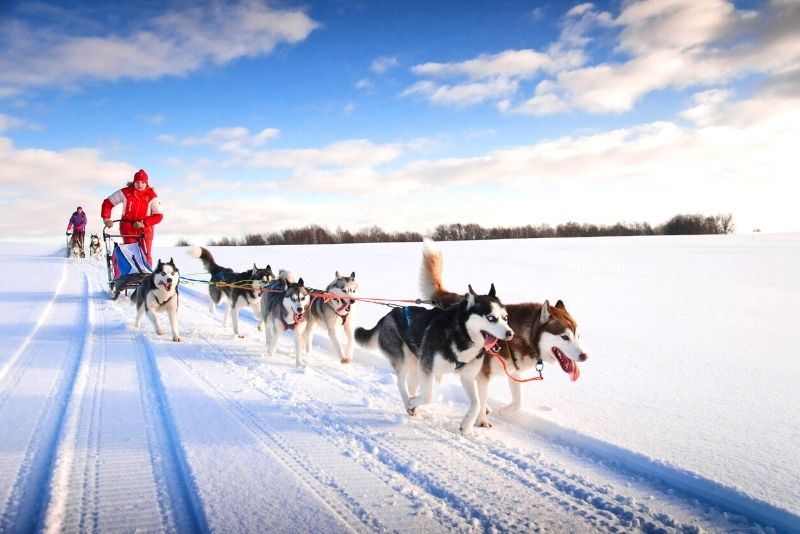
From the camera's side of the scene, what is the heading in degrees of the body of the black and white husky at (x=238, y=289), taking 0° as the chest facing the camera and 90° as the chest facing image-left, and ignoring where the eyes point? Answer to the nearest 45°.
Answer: approximately 315°

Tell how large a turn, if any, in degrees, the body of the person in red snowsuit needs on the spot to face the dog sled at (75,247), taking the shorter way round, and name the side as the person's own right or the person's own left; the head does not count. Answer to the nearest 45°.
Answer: approximately 180°

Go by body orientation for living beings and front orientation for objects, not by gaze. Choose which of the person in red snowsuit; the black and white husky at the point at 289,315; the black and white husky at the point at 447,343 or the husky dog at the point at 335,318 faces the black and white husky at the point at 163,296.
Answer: the person in red snowsuit

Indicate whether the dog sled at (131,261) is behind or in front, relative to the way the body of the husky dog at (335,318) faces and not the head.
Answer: behind

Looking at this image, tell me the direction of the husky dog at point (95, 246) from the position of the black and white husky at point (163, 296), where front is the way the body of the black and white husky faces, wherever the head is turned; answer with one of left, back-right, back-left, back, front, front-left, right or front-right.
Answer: back-left

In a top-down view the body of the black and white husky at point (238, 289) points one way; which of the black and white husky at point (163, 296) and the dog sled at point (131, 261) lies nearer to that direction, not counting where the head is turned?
the black and white husky

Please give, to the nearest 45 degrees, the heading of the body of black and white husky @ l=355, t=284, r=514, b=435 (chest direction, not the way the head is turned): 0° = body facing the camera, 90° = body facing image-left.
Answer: approximately 315°

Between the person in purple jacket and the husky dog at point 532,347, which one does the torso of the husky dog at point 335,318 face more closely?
the husky dog

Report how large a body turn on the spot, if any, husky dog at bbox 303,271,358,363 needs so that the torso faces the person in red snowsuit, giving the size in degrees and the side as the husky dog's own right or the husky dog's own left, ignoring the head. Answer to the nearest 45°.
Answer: approximately 180°

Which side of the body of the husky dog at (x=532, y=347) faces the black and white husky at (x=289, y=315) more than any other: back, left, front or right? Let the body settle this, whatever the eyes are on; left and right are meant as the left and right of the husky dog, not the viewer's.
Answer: back

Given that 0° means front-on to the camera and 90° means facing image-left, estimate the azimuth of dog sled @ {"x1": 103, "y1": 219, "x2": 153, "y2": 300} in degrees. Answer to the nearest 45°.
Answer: approximately 315°
